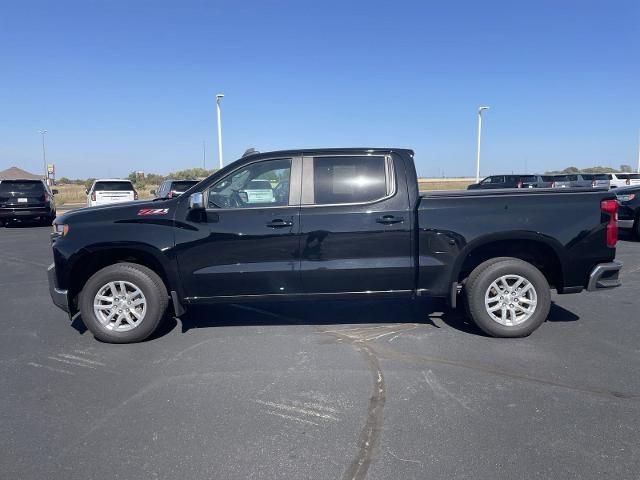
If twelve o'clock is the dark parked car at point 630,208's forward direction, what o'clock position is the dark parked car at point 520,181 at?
the dark parked car at point 520,181 is roughly at 4 o'clock from the dark parked car at point 630,208.

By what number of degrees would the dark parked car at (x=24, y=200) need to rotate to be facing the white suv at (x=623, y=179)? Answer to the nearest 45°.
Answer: approximately 90° to its right

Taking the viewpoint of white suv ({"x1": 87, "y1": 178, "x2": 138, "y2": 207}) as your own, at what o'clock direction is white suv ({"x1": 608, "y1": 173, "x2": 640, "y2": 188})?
white suv ({"x1": 608, "y1": 173, "x2": 640, "y2": 188}) is roughly at 3 o'clock from white suv ({"x1": 87, "y1": 178, "x2": 138, "y2": 207}).

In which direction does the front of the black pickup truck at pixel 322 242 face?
to the viewer's left

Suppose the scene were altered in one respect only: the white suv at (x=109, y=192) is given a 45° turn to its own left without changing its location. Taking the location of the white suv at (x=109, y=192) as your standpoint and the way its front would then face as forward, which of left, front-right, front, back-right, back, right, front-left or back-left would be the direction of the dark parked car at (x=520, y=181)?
back-right

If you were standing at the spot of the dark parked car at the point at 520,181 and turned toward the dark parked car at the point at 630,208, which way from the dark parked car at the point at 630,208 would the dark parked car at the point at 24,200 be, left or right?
right

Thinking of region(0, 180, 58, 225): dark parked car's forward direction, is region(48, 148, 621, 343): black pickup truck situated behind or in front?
behind

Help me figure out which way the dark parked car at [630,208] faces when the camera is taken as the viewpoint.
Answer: facing the viewer and to the left of the viewer

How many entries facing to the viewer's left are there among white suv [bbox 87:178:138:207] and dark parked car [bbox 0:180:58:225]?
0

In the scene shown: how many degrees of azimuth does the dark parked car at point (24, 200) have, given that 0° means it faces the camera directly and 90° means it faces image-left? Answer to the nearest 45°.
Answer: approximately 180°

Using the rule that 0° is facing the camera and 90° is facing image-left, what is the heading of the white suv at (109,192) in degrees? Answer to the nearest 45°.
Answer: approximately 180°

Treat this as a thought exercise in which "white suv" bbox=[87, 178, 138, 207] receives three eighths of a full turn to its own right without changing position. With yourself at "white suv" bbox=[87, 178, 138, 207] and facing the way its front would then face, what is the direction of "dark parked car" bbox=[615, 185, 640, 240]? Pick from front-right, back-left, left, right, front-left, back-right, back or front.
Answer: front
